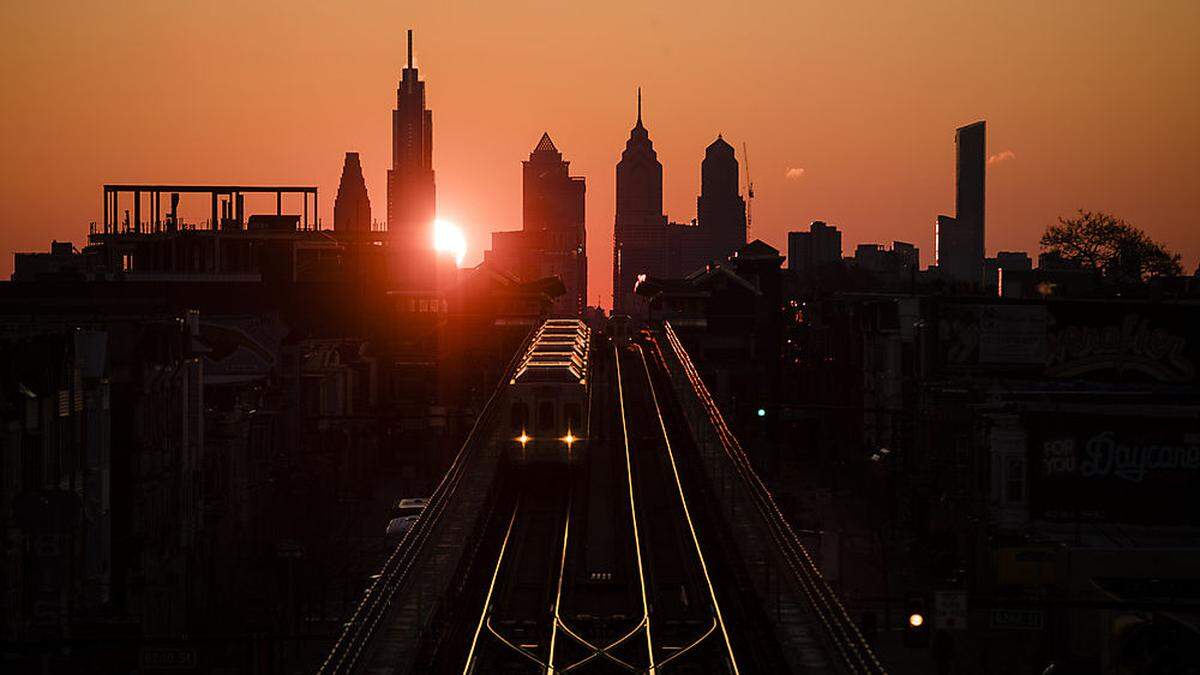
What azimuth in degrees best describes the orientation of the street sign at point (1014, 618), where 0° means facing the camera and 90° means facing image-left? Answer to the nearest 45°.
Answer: approximately 0°

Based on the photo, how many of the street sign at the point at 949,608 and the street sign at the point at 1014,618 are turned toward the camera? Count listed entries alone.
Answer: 2

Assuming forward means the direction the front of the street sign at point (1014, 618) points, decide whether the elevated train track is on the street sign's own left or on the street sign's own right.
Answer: on the street sign's own right

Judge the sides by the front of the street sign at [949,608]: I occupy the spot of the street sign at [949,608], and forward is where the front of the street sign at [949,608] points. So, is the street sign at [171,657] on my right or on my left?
on my right

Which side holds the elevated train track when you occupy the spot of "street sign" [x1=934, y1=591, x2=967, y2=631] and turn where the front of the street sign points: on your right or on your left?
on your right

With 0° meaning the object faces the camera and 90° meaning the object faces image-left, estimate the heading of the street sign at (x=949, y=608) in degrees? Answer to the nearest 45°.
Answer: approximately 0°

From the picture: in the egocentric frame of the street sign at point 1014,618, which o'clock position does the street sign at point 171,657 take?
the street sign at point 171,657 is roughly at 2 o'clock from the street sign at point 1014,618.
